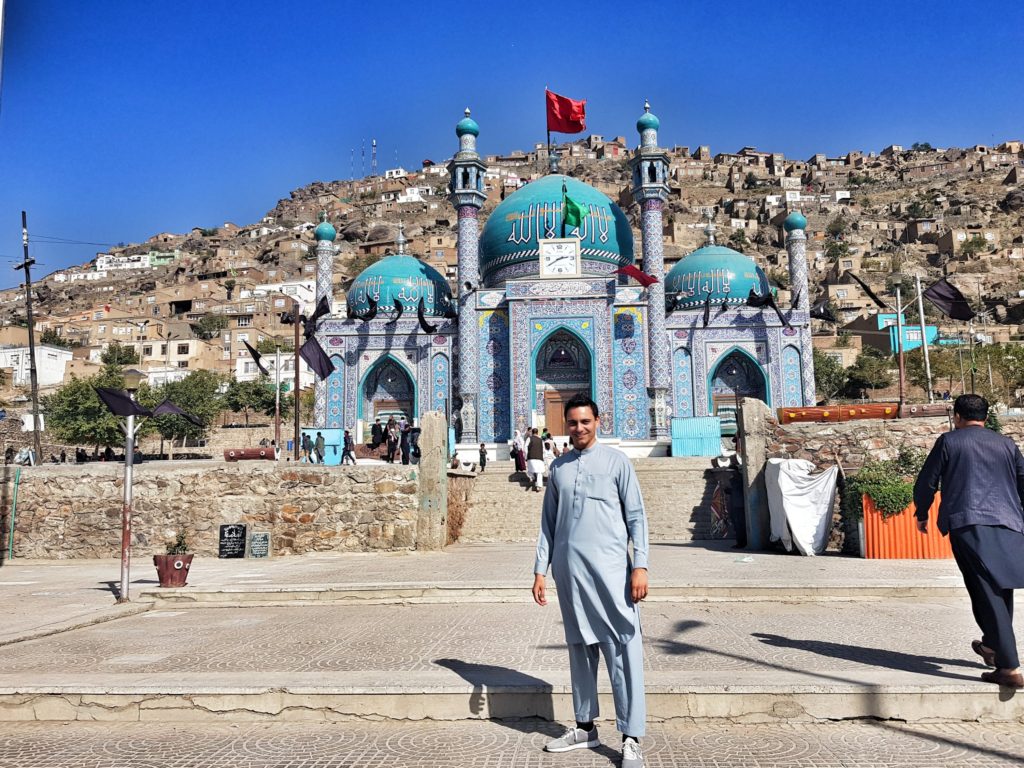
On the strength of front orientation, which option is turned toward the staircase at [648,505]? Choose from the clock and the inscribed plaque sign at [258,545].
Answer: the clock

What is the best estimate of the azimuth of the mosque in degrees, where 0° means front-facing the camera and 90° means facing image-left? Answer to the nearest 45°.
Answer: approximately 0°

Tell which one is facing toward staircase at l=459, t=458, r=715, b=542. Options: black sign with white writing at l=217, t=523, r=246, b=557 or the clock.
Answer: the clock

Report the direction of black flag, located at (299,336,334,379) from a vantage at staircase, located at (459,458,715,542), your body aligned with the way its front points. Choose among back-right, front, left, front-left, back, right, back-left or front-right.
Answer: back-right

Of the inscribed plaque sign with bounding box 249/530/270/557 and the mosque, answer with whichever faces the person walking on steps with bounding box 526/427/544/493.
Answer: the mosque

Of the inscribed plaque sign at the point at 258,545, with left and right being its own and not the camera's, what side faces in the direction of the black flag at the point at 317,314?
back

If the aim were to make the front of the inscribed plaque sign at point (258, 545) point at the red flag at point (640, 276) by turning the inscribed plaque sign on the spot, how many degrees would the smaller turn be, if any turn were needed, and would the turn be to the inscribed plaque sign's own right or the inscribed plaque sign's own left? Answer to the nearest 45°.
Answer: approximately 135° to the inscribed plaque sign's own left

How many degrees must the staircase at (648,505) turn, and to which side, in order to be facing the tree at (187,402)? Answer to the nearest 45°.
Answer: approximately 135° to its right

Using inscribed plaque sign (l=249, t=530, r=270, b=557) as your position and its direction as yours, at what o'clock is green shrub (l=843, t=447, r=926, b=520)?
The green shrub is roughly at 10 o'clock from the inscribed plaque sign.

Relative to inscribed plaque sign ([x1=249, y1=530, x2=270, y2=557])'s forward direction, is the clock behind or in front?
behind
